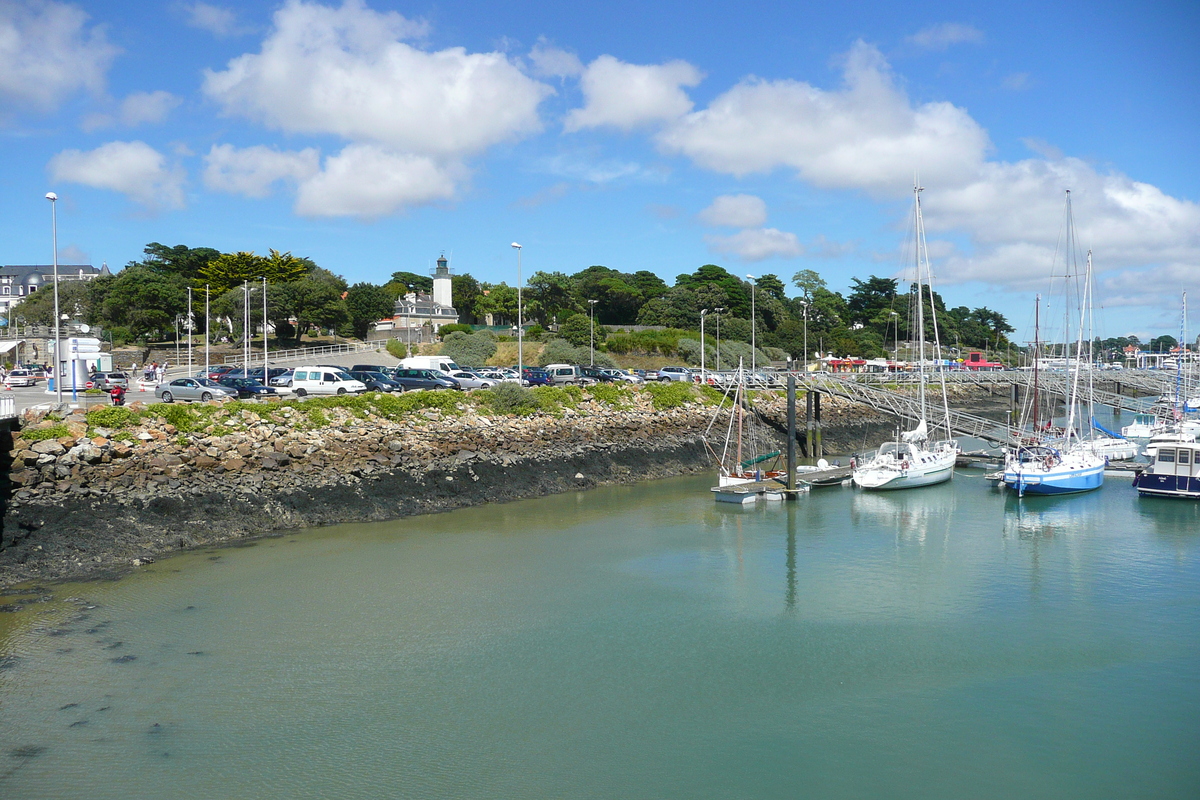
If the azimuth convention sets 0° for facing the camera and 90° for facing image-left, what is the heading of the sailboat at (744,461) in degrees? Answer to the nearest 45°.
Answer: approximately 45°

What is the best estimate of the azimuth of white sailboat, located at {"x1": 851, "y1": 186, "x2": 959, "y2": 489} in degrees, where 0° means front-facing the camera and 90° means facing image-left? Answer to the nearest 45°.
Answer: approximately 225°

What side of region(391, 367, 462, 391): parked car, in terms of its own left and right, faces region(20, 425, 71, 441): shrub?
right

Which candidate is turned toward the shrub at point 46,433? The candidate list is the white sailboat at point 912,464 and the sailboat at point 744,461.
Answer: the sailboat

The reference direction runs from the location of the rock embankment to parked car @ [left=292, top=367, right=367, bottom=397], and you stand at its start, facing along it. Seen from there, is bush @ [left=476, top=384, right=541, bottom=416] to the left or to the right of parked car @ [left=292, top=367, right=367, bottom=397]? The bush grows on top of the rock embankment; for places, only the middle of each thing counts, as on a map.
right

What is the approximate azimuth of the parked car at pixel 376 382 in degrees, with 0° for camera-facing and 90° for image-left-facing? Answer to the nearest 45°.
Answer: approximately 315°
